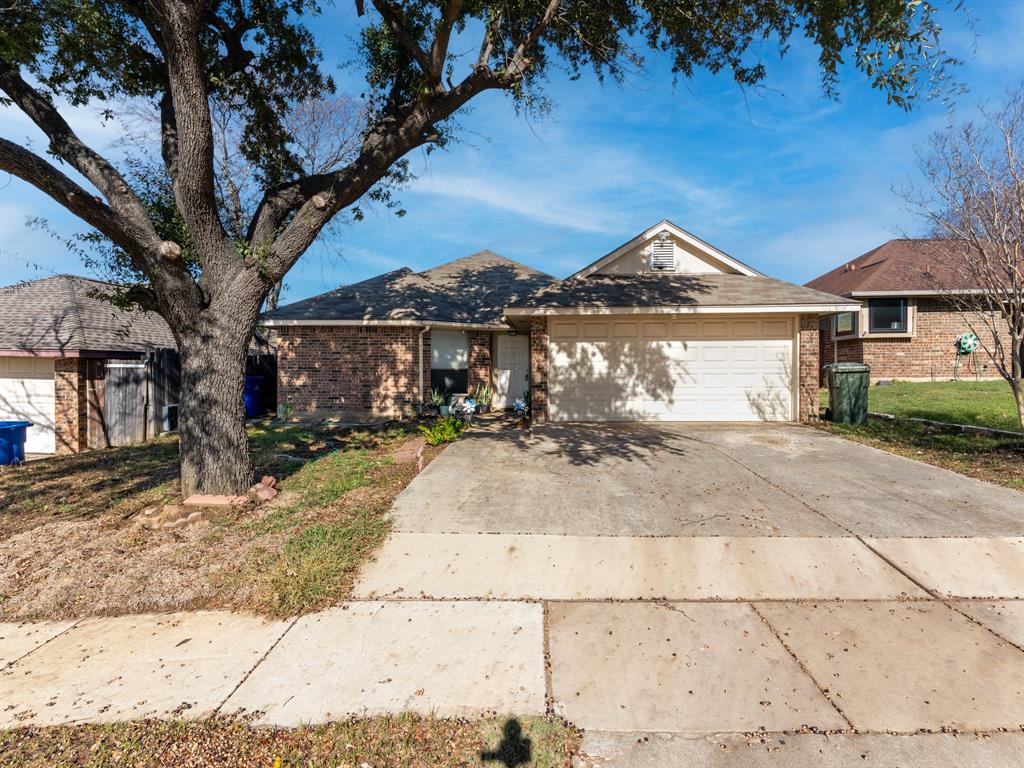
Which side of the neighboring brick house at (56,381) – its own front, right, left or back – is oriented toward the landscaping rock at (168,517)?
front

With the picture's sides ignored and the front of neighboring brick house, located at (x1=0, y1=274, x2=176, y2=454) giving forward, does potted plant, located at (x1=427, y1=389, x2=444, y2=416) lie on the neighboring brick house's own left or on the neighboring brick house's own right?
on the neighboring brick house's own left

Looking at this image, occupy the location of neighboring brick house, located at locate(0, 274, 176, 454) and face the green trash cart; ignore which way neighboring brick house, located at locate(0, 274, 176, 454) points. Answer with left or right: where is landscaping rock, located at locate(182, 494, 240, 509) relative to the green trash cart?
right

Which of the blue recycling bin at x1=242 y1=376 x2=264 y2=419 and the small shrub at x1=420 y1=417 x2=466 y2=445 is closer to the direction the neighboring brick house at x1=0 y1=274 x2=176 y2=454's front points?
the small shrub

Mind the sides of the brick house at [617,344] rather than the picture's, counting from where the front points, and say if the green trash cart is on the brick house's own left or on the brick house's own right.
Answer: on the brick house's own left

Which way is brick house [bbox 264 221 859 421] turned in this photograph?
toward the camera

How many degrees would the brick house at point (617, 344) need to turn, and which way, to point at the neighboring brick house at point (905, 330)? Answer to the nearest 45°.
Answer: approximately 135° to its left

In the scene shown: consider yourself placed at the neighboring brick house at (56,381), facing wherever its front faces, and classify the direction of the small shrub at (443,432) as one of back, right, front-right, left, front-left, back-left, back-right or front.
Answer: front-left

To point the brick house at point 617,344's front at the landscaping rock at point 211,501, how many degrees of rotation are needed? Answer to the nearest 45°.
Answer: approximately 45° to its right
